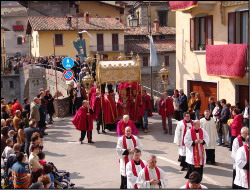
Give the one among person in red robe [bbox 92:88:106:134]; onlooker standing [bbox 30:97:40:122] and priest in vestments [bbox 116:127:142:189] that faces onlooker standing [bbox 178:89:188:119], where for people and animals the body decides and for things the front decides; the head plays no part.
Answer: onlooker standing [bbox 30:97:40:122]

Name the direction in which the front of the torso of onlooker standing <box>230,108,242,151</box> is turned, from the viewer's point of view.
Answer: to the viewer's left

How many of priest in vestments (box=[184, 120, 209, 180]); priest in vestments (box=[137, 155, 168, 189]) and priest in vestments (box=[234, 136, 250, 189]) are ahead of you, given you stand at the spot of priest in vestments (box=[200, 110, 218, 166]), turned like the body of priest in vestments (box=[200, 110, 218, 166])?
3

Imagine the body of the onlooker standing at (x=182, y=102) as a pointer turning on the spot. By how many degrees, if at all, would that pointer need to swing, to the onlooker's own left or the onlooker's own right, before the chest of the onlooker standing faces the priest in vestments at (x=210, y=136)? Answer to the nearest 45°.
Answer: approximately 45° to the onlooker's own left

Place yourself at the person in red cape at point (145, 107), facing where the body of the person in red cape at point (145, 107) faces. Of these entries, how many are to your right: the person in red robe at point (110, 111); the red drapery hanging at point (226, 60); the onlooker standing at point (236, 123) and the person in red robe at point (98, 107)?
2

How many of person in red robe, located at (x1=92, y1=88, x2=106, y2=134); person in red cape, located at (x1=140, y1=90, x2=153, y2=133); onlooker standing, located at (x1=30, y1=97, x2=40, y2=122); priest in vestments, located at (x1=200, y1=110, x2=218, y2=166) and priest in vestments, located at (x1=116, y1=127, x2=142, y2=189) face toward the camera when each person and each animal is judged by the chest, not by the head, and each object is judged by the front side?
4

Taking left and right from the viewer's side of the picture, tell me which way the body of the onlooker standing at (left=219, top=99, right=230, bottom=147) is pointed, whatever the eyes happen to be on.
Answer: facing to the left of the viewer

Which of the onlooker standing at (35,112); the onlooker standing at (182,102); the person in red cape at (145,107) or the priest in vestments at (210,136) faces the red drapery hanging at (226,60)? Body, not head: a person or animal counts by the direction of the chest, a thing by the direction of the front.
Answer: the onlooker standing at (35,112)

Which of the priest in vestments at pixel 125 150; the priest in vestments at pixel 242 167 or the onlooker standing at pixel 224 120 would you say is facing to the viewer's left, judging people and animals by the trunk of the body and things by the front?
the onlooker standing

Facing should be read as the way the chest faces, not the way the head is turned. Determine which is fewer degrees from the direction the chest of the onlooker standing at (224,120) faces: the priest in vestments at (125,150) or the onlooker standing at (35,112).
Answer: the onlooker standing

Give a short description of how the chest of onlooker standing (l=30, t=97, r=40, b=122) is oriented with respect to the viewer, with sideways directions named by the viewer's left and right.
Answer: facing to the right of the viewer

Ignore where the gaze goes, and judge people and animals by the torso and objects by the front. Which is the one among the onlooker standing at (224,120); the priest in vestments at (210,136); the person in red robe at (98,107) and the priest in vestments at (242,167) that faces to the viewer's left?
the onlooker standing
